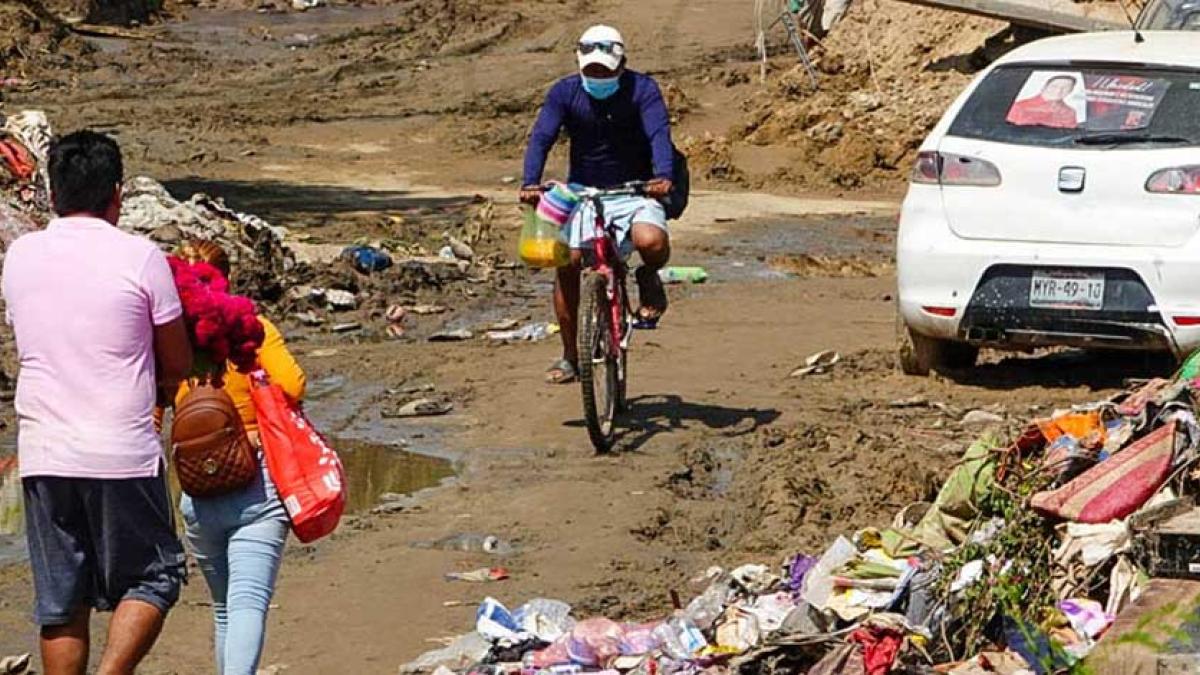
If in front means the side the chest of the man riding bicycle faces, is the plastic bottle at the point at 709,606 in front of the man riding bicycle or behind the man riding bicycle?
in front

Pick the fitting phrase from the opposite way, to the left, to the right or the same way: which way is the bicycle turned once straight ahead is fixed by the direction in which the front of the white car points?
the opposite way

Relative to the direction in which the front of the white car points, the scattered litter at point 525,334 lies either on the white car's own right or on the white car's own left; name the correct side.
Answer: on the white car's own left

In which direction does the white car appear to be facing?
away from the camera

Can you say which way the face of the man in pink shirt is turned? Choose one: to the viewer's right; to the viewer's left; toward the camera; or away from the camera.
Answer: away from the camera

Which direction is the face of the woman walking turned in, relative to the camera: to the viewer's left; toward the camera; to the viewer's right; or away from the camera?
away from the camera

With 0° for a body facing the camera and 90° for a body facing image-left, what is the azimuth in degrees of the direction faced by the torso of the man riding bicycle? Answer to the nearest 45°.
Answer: approximately 0°

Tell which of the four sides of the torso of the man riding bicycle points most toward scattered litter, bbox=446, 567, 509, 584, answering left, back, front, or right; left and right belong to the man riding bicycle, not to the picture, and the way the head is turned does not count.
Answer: front

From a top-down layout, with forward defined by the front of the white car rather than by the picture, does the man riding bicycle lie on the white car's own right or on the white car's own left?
on the white car's own left

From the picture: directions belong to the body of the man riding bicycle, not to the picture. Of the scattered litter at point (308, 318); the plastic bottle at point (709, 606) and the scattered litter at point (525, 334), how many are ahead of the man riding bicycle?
1

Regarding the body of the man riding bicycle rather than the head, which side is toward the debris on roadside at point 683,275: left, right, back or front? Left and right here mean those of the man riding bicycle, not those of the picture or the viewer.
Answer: back

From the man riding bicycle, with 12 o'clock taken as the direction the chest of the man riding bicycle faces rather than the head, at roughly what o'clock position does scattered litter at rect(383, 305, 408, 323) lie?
The scattered litter is roughly at 5 o'clock from the man riding bicycle.

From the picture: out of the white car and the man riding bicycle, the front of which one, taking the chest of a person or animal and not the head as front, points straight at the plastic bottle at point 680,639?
the man riding bicycle

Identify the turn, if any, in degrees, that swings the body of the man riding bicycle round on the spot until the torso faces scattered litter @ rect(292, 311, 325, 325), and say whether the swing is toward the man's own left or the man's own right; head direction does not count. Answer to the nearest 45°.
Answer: approximately 135° to the man's own right
